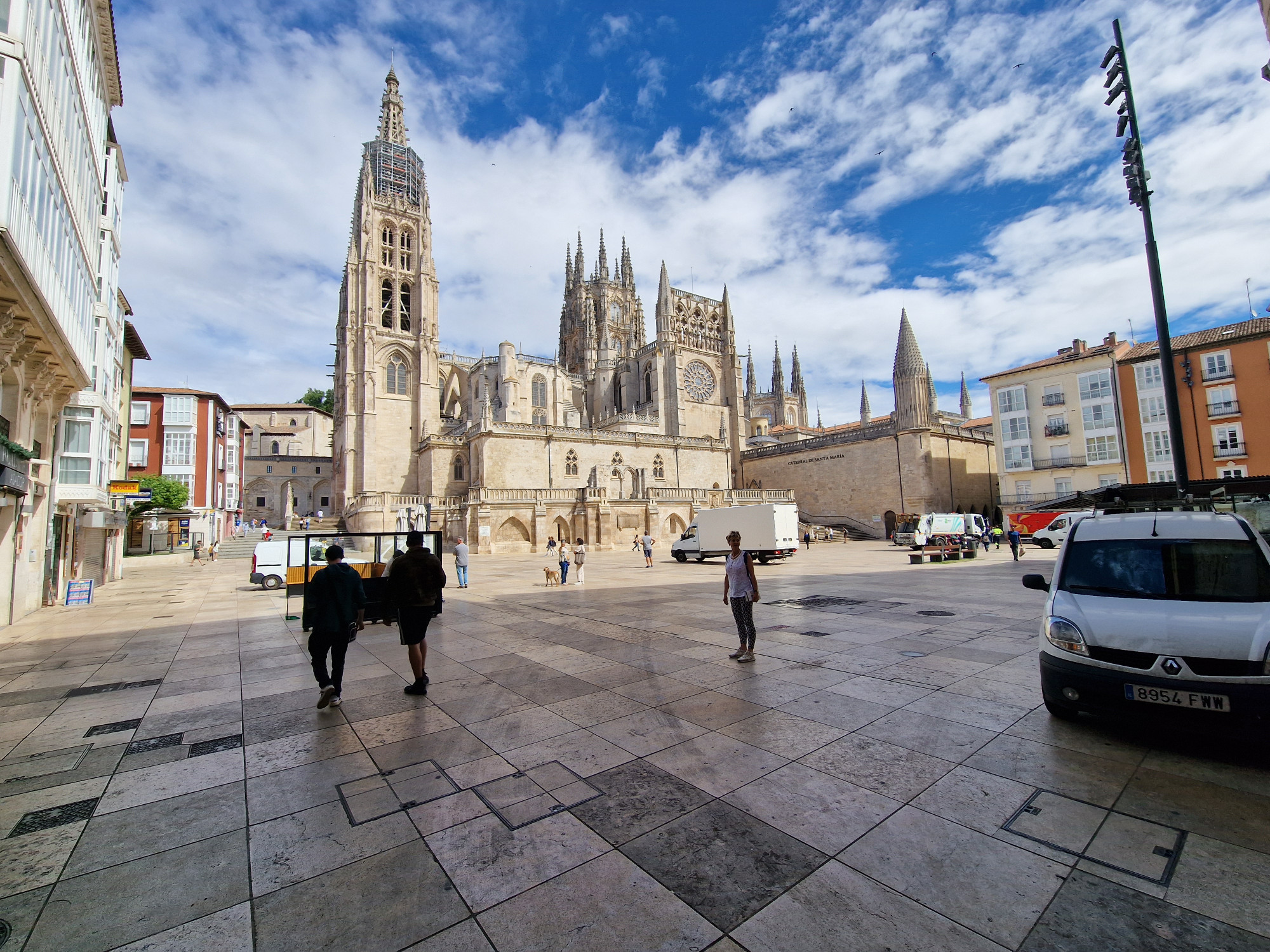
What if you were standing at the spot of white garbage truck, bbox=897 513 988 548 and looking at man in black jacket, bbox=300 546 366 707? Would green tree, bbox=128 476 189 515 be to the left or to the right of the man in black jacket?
right

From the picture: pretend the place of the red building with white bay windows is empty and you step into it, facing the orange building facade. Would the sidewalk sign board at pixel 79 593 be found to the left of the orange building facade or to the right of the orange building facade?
right

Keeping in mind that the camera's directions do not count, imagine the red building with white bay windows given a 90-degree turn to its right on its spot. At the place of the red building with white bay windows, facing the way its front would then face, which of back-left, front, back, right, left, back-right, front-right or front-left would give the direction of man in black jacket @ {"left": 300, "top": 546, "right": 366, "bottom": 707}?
left

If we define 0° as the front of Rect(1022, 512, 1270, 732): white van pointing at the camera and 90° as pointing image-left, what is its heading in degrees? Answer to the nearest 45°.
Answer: approximately 0°

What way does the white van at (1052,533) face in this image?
to the viewer's left

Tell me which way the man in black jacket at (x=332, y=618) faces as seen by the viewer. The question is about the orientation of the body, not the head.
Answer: away from the camera

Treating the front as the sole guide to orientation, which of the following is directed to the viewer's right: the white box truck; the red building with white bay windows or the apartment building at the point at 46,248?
the apartment building

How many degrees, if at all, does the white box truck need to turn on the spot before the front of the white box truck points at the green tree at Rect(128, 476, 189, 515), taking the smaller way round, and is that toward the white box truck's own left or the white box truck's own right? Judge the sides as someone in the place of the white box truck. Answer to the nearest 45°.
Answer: approximately 45° to the white box truck's own left

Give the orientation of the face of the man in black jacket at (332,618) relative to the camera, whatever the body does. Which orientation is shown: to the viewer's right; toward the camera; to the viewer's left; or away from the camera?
away from the camera

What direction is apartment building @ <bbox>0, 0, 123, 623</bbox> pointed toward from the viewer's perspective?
to the viewer's right

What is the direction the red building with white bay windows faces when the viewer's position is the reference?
facing the viewer

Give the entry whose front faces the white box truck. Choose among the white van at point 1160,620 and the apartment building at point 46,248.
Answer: the apartment building

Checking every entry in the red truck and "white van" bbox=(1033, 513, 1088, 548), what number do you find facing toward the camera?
0

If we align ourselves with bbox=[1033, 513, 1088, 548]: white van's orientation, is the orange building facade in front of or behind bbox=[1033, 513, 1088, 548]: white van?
behind

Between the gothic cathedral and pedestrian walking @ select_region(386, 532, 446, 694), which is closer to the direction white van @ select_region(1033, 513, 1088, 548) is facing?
the gothic cathedral

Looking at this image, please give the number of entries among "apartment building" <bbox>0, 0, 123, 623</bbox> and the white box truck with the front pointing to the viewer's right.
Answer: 1
